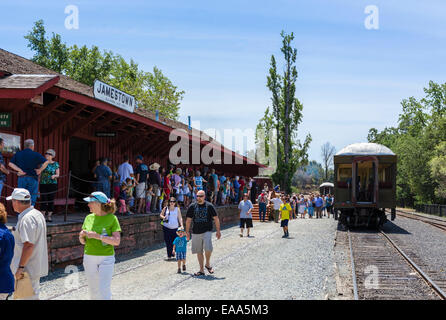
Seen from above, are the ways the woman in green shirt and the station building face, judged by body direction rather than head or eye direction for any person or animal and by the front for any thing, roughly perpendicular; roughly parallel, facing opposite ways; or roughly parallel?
roughly perpendicular

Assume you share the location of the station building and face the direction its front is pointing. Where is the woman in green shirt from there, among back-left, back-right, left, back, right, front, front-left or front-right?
front-right

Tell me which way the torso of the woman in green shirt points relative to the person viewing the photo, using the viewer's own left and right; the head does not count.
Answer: facing the viewer and to the left of the viewer

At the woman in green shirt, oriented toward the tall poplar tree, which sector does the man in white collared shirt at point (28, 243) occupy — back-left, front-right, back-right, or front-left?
back-left

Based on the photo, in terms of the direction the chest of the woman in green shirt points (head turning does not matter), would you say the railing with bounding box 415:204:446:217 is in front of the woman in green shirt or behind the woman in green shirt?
behind

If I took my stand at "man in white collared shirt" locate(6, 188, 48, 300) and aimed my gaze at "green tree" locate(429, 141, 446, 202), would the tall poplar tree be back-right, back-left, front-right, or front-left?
front-left

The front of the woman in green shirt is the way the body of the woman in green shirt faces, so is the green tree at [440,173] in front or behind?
behind

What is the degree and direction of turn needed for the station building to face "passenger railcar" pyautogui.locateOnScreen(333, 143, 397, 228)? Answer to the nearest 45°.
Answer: approximately 90° to its left

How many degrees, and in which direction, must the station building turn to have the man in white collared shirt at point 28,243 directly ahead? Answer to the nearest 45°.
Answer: approximately 45° to its right

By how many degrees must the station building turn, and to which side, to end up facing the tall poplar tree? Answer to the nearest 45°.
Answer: approximately 90° to its left

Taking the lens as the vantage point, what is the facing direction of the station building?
facing the viewer and to the right of the viewer
